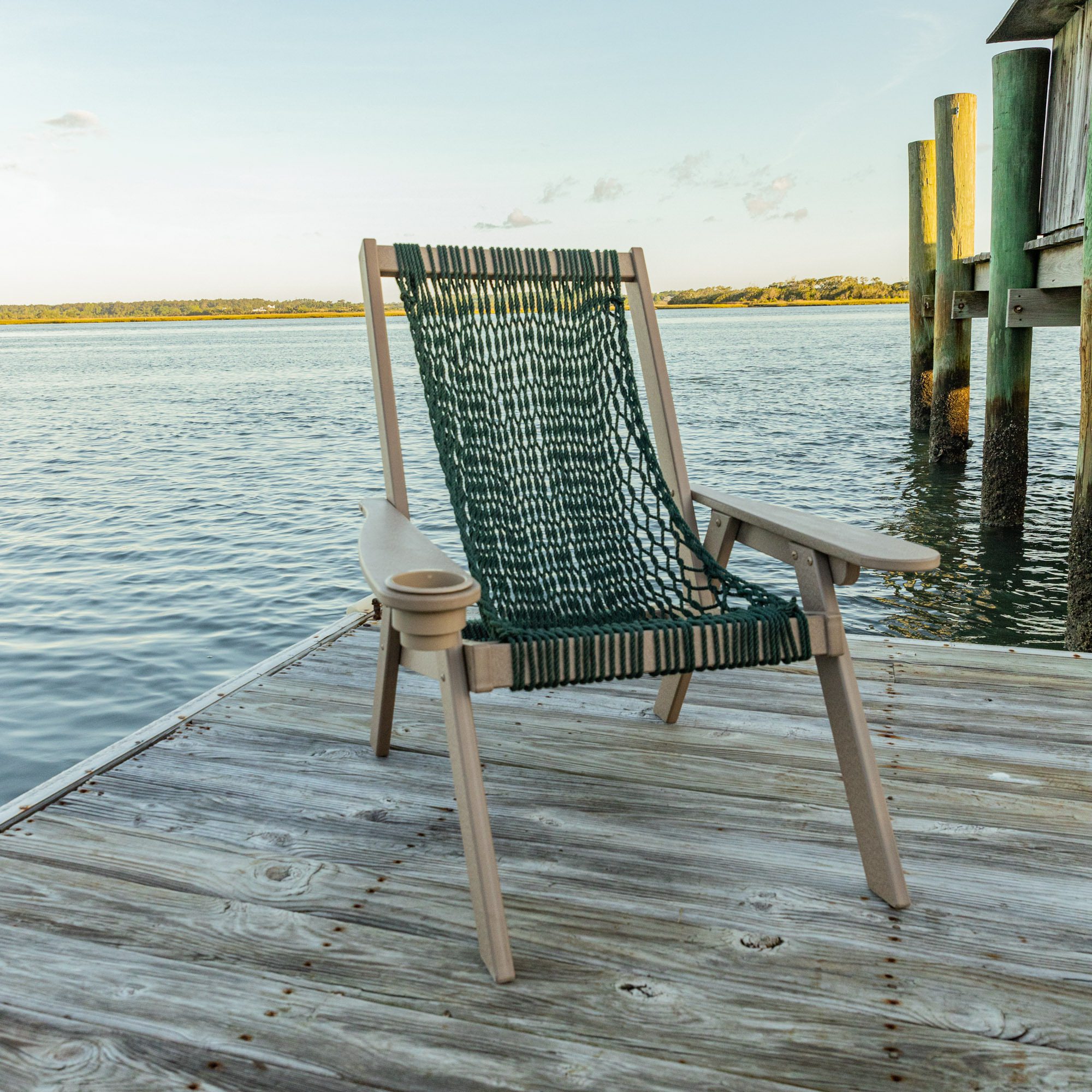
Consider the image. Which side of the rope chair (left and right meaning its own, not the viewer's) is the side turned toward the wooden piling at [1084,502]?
left

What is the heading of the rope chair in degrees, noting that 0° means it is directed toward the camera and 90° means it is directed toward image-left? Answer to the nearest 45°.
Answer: approximately 315°

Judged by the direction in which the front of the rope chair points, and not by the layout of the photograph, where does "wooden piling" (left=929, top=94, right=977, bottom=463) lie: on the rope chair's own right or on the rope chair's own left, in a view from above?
on the rope chair's own left

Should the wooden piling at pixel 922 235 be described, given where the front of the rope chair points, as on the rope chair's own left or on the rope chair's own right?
on the rope chair's own left
